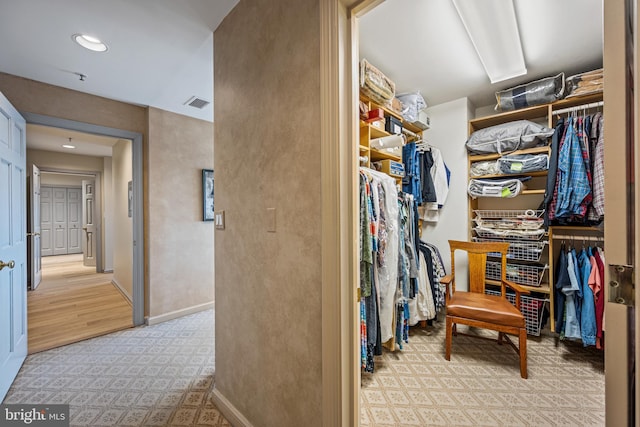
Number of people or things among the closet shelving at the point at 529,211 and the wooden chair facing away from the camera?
0

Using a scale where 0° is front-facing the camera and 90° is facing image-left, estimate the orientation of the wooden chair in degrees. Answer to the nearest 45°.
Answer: approximately 0°

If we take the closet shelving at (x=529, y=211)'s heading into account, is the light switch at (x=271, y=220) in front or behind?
in front

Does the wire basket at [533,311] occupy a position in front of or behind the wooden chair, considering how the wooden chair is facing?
behind

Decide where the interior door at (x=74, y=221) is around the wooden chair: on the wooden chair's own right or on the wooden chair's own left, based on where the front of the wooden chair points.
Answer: on the wooden chair's own right

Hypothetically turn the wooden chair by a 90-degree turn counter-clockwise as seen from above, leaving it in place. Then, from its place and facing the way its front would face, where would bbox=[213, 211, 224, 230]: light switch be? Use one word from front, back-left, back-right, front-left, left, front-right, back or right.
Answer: back-right

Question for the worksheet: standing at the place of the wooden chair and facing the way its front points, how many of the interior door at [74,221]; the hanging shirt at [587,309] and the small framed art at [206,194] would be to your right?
2
